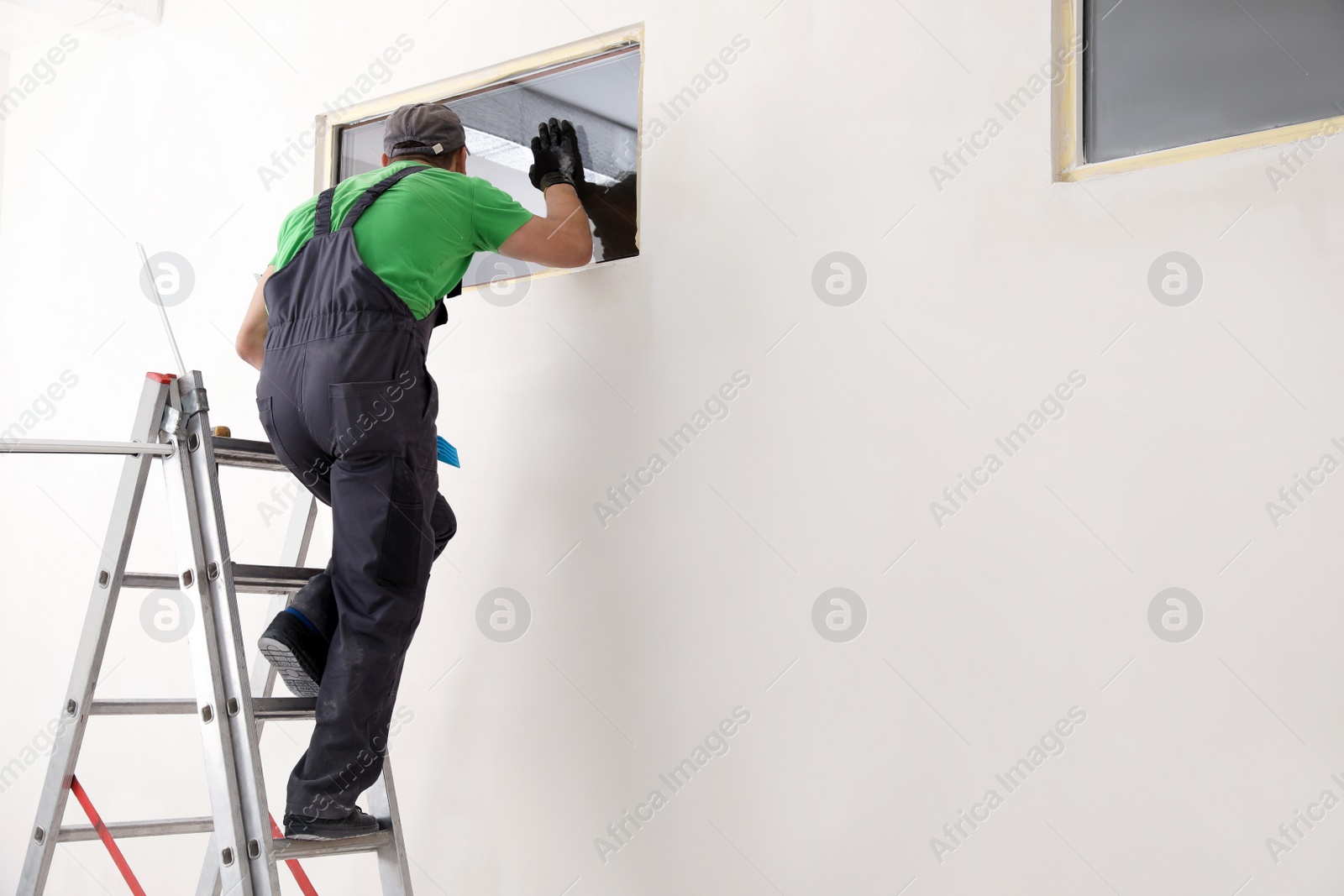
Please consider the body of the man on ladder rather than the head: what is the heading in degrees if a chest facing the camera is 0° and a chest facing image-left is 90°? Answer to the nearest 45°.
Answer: approximately 225°

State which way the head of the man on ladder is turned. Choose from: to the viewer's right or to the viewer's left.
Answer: to the viewer's right
